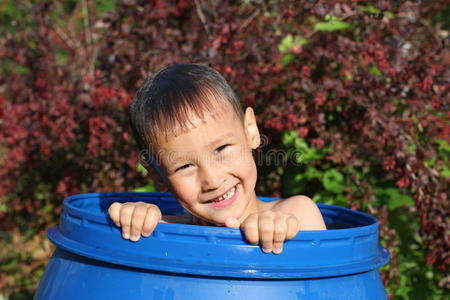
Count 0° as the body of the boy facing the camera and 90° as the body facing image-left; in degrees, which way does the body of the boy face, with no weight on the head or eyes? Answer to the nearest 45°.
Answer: approximately 0°
